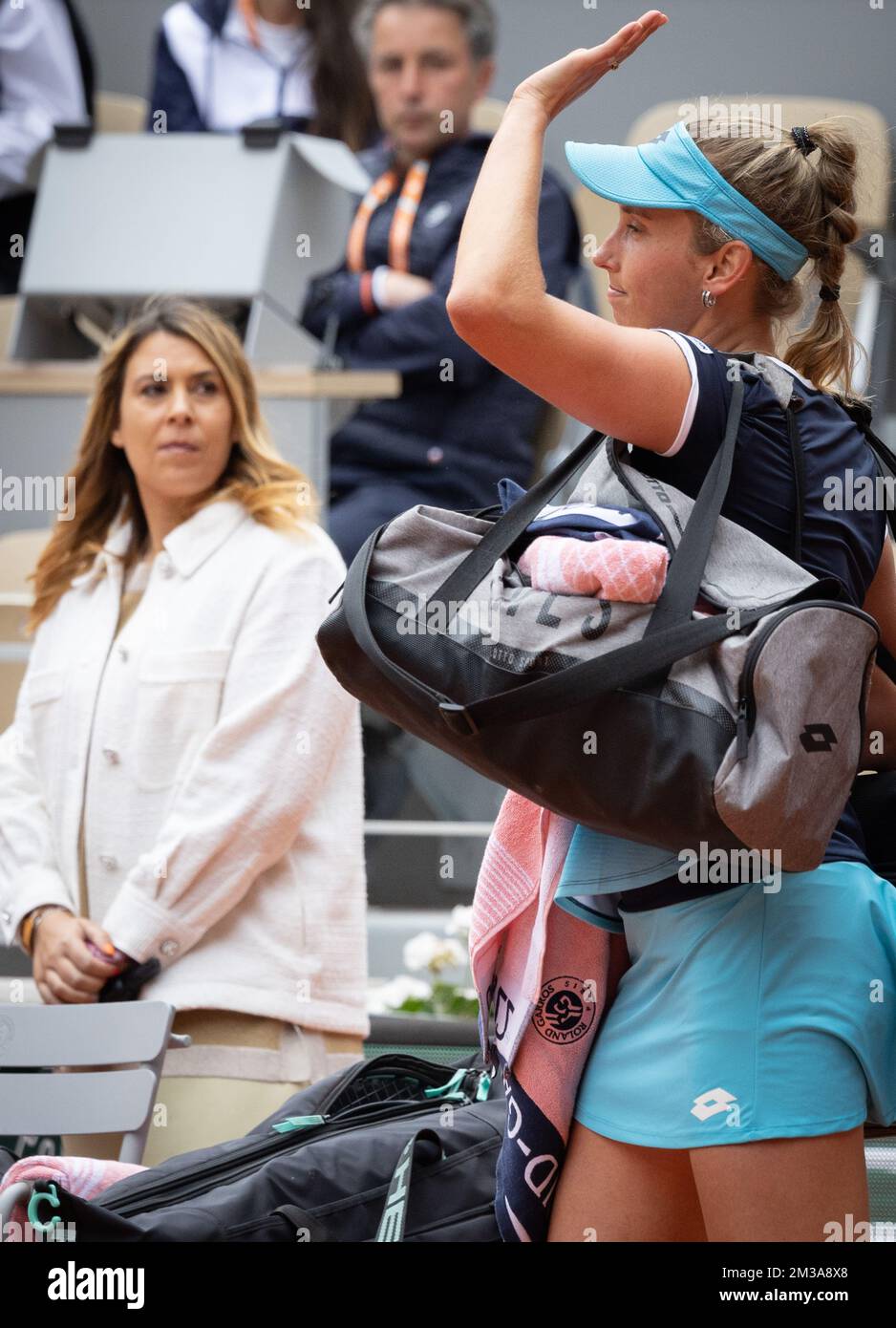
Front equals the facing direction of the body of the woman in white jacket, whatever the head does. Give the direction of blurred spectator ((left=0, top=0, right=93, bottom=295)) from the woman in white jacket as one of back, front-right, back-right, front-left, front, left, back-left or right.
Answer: back-right

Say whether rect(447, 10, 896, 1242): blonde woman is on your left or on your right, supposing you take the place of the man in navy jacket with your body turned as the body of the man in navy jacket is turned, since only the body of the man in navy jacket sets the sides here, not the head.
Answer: on your left

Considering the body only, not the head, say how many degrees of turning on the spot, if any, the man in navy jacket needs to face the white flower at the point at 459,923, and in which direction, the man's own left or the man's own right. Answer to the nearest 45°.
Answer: approximately 45° to the man's own left

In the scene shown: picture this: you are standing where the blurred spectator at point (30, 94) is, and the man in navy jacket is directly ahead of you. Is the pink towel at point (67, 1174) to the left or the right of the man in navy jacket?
right

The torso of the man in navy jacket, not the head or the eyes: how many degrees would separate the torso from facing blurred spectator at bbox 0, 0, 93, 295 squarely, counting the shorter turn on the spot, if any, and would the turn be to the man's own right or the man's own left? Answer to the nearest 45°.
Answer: approximately 90° to the man's own right

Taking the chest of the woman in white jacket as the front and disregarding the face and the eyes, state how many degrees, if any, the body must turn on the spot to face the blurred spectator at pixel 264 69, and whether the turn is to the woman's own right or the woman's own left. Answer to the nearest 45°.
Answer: approximately 135° to the woman's own right

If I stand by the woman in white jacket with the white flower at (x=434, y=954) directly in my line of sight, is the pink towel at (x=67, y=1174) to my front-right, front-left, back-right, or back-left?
back-right
